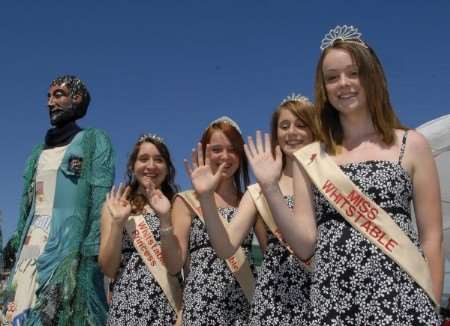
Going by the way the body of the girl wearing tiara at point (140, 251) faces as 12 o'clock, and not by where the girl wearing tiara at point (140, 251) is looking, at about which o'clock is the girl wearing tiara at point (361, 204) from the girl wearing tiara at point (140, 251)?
the girl wearing tiara at point (361, 204) is roughly at 11 o'clock from the girl wearing tiara at point (140, 251).

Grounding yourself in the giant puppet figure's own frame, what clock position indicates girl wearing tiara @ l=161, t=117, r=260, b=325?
The girl wearing tiara is roughly at 9 o'clock from the giant puppet figure.

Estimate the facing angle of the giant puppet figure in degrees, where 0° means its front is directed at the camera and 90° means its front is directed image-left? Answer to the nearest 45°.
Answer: approximately 45°

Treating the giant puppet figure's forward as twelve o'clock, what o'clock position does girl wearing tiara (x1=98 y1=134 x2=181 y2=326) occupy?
The girl wearing tiara is roughly at 9 o'clock from the giant puppet figure.

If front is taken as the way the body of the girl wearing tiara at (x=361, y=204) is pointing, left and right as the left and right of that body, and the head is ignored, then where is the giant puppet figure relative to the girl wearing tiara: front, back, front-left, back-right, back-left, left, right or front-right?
back-right

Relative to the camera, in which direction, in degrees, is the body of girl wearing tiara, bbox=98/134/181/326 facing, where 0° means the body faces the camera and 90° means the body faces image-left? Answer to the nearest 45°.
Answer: approximately 0°

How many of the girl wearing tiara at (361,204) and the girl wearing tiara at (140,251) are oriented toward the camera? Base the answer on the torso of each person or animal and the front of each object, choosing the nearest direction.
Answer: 2

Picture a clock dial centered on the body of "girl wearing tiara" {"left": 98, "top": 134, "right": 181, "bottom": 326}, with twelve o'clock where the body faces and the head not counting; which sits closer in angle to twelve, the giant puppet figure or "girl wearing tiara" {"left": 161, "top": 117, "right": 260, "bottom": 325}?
the girl wearing tiara

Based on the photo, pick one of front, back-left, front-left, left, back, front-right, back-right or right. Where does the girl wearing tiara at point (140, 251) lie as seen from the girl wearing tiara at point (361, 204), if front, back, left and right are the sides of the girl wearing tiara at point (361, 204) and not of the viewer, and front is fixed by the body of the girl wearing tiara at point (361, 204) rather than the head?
back-right

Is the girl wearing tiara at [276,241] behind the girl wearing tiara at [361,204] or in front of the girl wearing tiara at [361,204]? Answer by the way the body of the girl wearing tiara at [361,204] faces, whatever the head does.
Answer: behind
